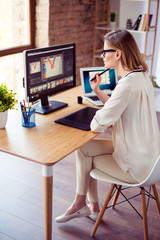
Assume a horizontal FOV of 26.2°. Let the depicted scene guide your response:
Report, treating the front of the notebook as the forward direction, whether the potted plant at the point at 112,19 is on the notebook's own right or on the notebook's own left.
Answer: on the notebook's own left

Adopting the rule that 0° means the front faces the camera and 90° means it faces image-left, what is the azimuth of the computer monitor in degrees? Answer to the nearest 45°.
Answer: approximately 315°

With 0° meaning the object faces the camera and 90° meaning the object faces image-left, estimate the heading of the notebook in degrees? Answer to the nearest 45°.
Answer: approximately 315°

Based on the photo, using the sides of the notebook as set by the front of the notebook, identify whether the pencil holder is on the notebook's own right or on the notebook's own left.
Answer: on the notebook's own right

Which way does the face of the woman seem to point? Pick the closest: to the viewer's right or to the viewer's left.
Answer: to the viewer's left
